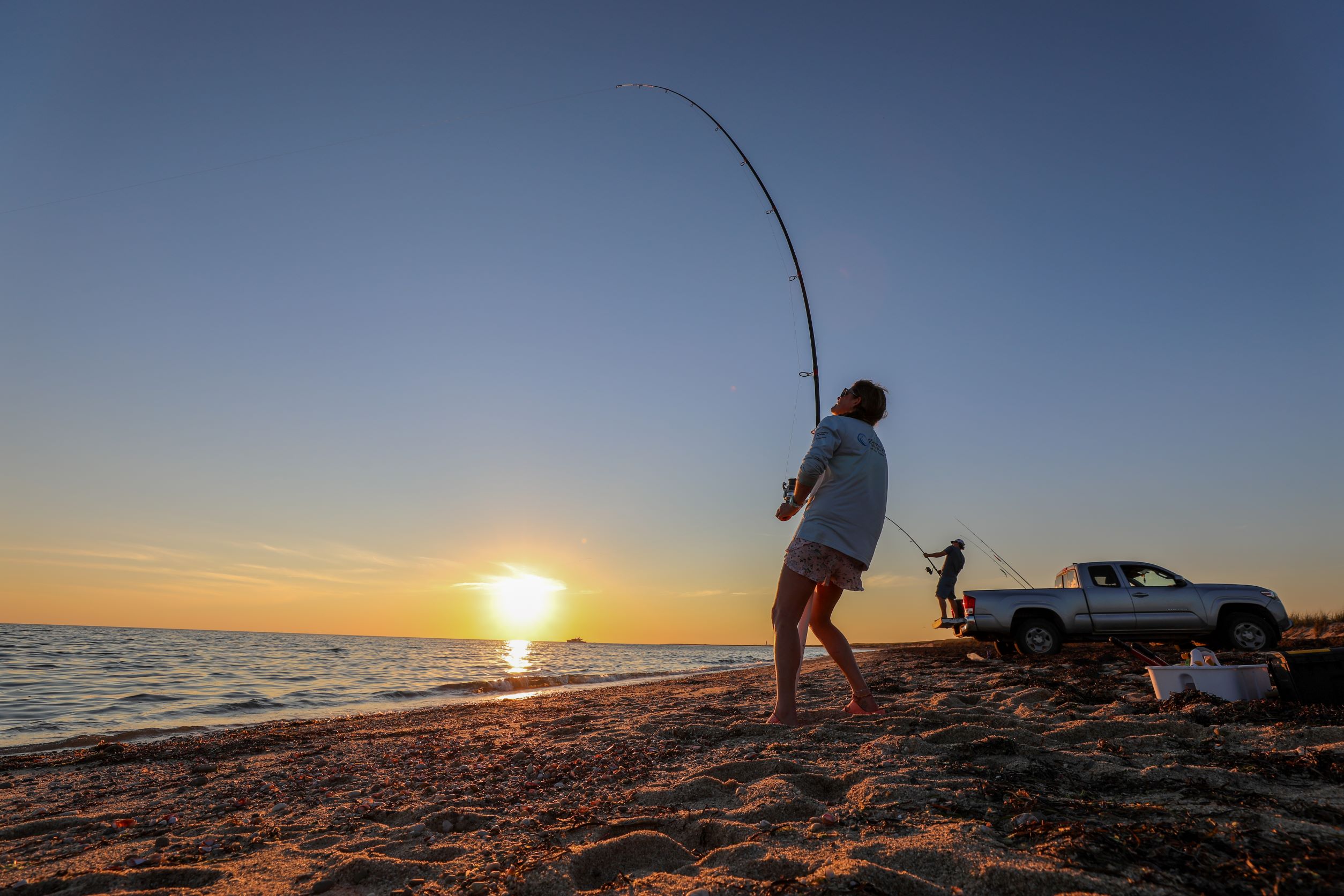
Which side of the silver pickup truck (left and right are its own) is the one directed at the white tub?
right

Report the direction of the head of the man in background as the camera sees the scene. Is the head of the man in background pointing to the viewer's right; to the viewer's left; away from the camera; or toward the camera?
to the viewer's left

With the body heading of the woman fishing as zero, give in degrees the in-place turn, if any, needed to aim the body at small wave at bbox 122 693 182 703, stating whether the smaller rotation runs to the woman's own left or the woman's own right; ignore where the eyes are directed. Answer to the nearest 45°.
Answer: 0° — they already face it

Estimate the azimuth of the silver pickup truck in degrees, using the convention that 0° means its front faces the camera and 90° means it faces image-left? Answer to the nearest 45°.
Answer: approximately 270°

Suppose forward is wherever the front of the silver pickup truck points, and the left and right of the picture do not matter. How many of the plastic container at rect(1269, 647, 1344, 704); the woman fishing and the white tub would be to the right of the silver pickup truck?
3

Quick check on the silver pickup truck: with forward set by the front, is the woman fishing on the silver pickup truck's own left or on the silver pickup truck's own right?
on the silver pickup truck's own right

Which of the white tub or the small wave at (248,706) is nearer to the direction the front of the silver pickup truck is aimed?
the white tub

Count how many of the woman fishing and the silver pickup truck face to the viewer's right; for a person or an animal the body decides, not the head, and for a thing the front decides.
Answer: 1

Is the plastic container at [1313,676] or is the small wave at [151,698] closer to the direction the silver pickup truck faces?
the plastic container
